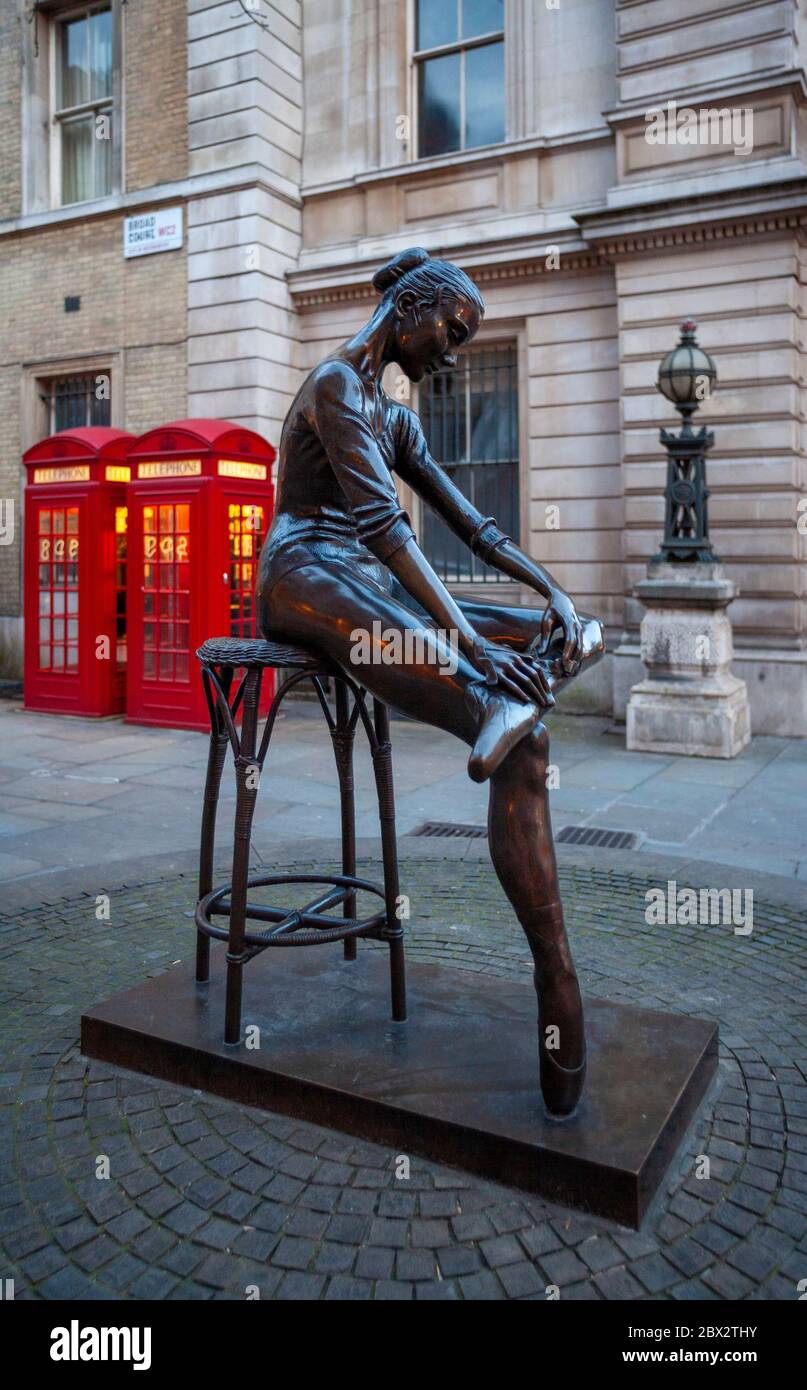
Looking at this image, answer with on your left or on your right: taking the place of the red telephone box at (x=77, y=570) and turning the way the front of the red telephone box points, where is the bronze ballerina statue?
on your left

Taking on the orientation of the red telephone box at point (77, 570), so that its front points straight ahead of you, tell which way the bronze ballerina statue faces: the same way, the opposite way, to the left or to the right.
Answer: to the left

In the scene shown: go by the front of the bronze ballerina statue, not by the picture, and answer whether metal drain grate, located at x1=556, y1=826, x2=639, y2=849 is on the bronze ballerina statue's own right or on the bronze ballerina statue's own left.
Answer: on the bronze ballerina statue's own left

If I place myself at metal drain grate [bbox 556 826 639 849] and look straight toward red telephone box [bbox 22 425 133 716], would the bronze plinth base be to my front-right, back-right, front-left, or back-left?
back-left

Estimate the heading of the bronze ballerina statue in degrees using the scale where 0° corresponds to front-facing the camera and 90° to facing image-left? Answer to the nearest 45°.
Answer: approximately 315°

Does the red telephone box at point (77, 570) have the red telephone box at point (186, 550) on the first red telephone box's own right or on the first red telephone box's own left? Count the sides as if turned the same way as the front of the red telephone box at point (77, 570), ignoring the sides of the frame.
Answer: on the first red telephone box's own left

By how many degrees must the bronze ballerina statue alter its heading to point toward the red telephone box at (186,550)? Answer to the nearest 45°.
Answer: approximately 135° to its left

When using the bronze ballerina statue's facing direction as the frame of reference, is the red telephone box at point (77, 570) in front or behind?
behind

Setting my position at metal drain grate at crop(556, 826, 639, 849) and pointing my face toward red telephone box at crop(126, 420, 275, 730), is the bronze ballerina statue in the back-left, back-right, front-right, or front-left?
back-left
